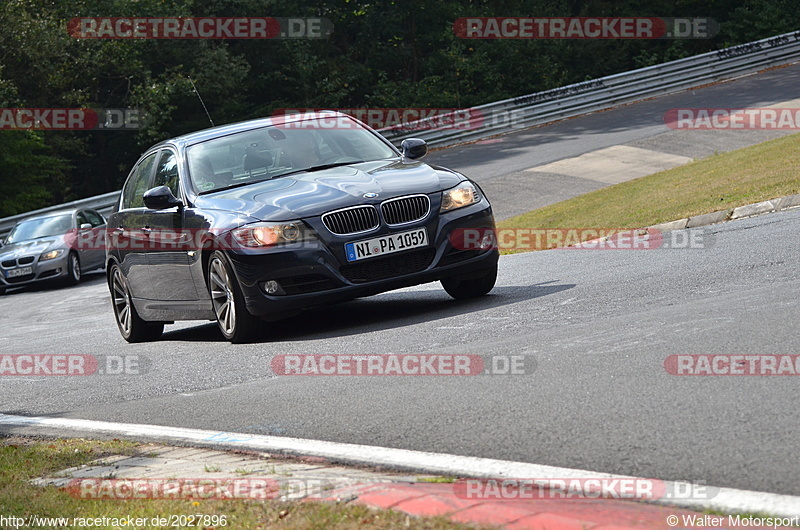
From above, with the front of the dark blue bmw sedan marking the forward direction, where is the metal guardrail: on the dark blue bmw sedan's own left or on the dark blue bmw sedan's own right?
on the dark blue bmw sedan's own left

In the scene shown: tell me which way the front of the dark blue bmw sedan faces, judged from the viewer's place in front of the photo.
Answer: facing the viewer and to the right of the viewer
